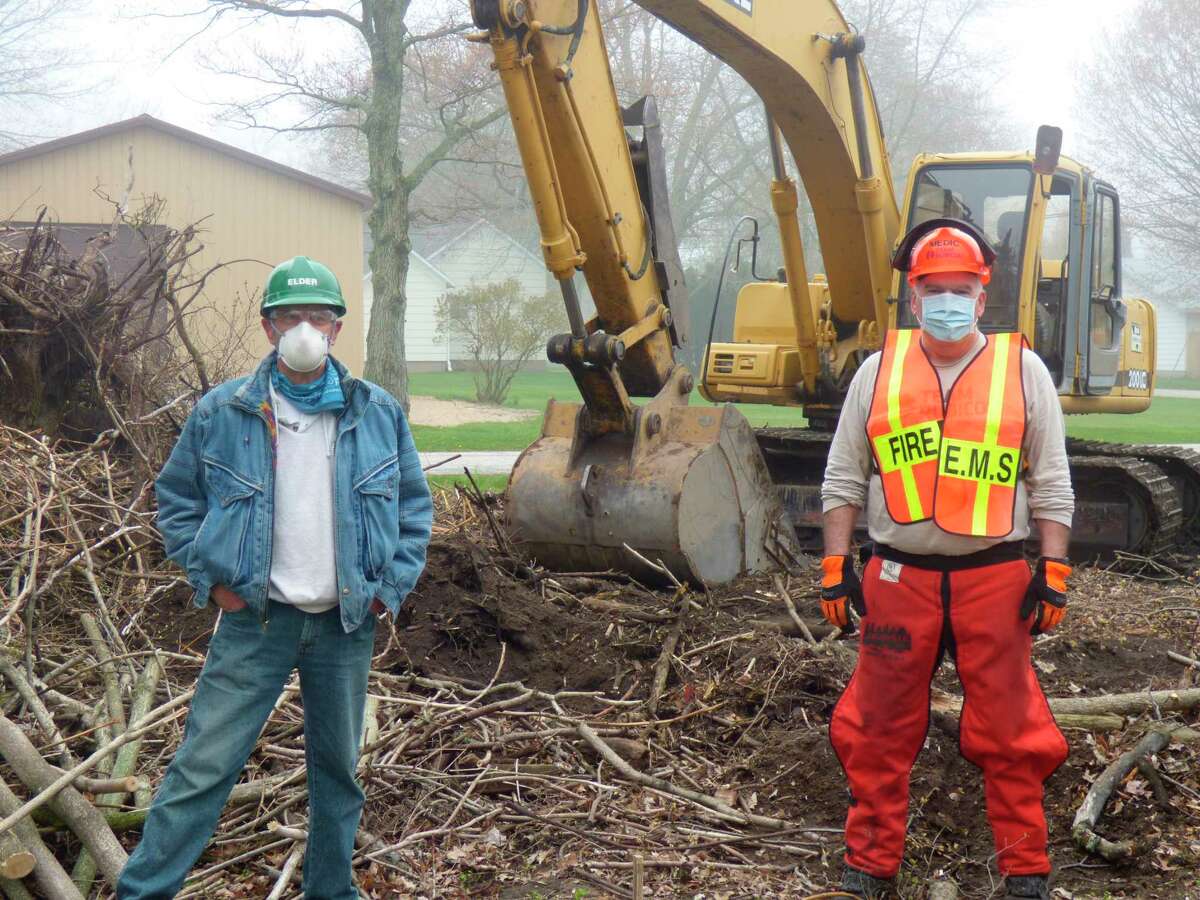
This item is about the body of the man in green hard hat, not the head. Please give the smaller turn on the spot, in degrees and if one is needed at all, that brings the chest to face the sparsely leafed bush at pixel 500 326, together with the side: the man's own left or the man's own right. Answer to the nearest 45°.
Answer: approximately 180°

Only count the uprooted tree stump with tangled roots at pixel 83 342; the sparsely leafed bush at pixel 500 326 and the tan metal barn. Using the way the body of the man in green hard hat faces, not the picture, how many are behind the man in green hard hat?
3

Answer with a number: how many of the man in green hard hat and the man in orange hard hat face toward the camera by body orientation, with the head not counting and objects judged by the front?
2

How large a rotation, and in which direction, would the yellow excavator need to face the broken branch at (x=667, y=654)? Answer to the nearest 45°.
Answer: approximately 45° to its left

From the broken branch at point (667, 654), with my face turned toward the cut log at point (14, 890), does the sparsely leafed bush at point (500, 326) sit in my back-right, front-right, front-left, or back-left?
back-right

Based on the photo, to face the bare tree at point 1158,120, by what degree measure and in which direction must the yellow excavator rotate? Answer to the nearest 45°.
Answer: approximately 135° to its right

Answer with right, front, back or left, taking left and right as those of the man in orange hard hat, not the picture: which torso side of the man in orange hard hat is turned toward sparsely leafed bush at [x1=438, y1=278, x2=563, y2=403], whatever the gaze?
back
